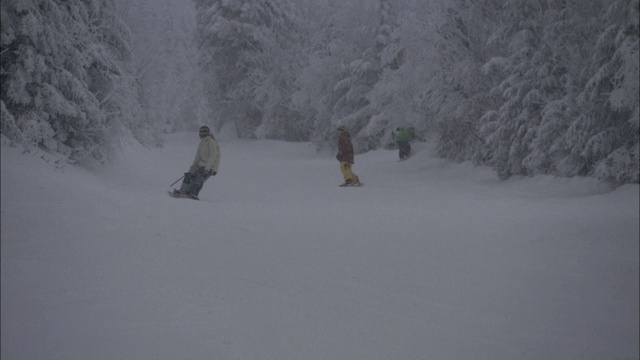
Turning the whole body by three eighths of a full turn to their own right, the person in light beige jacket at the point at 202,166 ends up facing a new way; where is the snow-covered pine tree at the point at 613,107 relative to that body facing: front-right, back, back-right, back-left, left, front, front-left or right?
back-right

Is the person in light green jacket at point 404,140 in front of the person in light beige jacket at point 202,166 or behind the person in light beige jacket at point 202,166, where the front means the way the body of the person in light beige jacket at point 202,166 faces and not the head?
behind

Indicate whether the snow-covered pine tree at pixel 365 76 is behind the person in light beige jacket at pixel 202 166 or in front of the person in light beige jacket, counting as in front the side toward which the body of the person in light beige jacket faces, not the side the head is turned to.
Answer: behind
